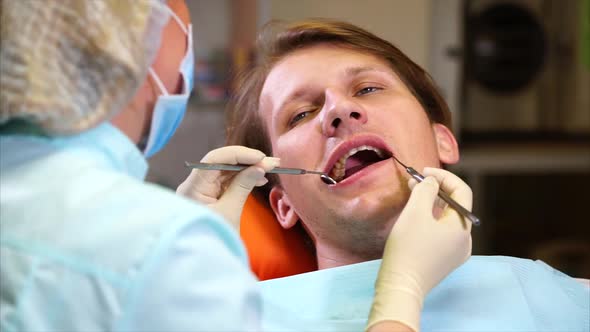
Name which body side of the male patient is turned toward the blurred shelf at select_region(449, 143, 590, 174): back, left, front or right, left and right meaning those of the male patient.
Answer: back

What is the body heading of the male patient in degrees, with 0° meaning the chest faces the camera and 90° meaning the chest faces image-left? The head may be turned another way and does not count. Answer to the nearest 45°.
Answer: approximately 0°
